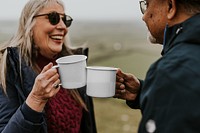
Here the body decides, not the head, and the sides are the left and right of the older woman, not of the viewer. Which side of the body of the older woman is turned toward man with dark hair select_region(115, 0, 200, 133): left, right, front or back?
front

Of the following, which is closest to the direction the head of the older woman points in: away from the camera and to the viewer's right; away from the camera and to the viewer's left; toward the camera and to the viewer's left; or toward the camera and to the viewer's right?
toward the camera and to the viewer's right

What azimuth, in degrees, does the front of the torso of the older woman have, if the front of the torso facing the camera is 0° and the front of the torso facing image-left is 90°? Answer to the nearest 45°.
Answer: approximately 315°
